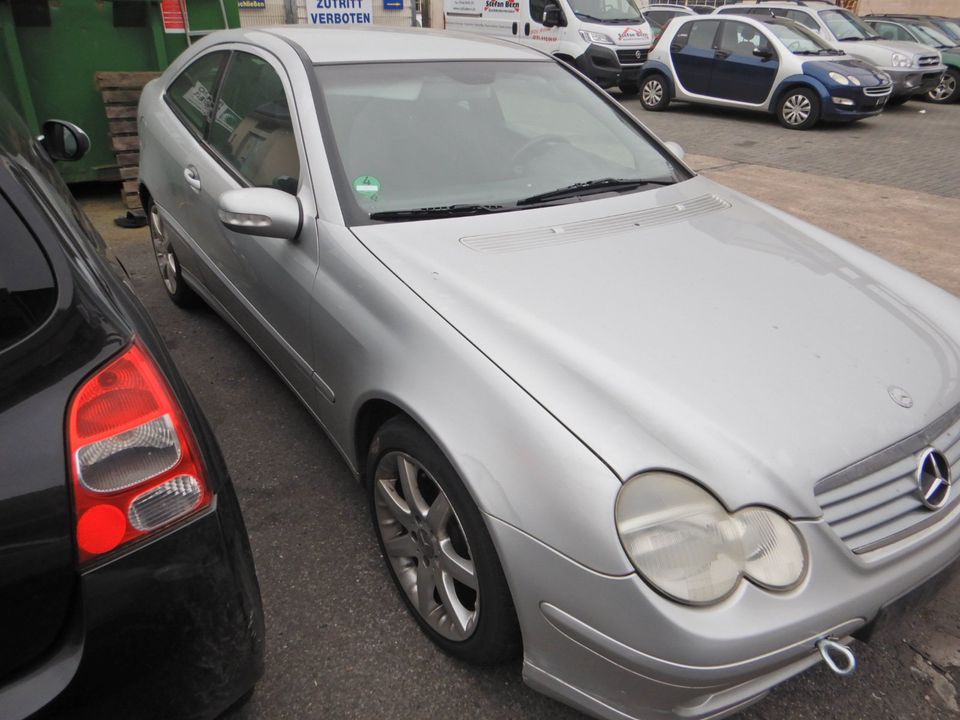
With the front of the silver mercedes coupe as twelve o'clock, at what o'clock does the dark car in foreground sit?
The dark car in foreground is roughly at 3 o'clock from the silver mercedes coupe.

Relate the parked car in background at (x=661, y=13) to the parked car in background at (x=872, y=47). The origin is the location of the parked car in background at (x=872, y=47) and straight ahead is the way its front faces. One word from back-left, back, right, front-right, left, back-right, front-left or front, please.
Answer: back

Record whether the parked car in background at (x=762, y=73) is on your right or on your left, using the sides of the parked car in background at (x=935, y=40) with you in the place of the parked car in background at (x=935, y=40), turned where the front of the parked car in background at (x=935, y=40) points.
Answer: on your right

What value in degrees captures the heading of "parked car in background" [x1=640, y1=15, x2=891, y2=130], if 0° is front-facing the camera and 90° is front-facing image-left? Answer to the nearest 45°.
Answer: approximately 315°

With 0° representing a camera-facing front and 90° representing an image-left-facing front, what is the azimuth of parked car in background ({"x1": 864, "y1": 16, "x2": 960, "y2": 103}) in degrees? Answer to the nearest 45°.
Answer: approximately 315°

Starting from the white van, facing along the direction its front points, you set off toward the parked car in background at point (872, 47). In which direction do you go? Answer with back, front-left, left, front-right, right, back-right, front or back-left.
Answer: front-left

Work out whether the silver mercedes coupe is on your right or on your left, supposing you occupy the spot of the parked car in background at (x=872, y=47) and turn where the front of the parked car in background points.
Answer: on your right
